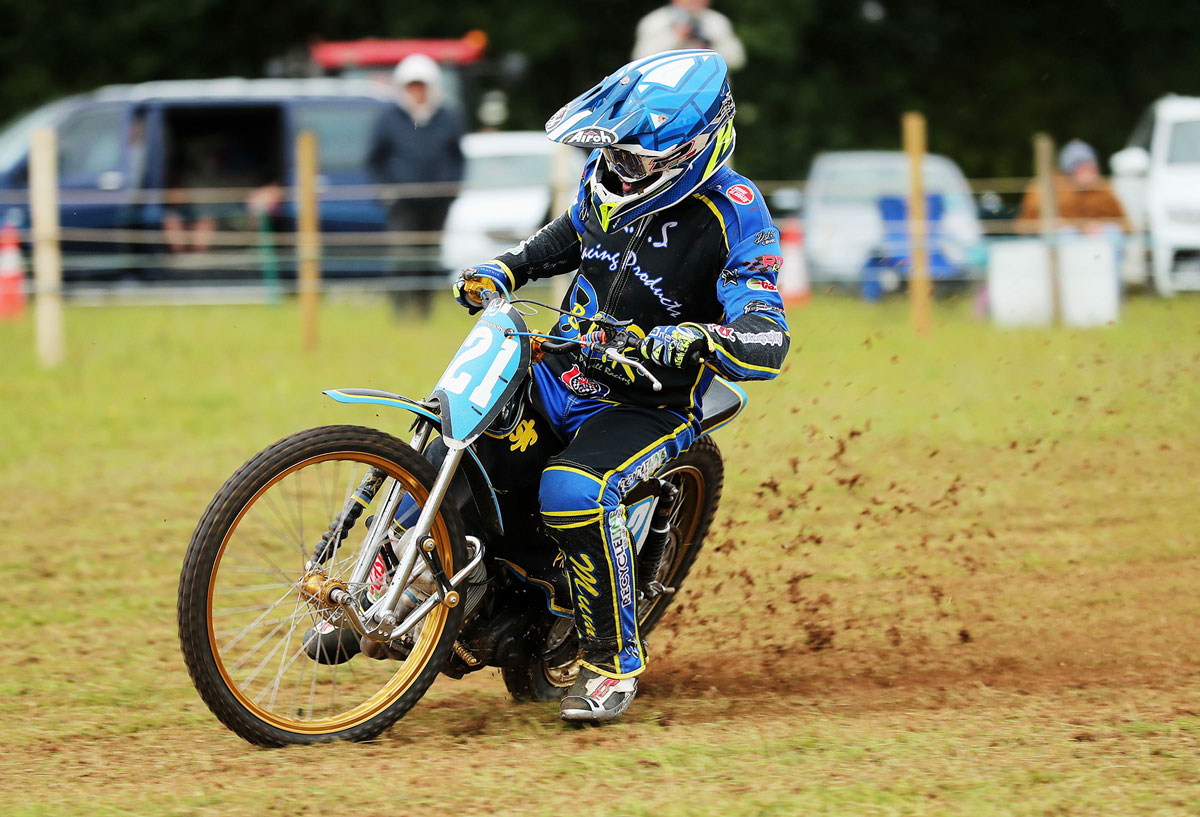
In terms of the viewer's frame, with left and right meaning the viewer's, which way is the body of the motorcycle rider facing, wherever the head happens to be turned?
facing the viewer and to the left of the viewer

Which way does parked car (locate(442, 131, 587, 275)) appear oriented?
toward the camera

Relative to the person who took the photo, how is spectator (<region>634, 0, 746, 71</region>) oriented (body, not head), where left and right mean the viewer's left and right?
facing the viewer

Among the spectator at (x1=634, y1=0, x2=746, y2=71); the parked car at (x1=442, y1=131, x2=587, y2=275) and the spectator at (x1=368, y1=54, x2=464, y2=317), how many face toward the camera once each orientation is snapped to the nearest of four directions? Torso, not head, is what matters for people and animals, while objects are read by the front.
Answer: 3

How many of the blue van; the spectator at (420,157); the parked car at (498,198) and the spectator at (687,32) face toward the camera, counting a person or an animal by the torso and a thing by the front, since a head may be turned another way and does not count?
3

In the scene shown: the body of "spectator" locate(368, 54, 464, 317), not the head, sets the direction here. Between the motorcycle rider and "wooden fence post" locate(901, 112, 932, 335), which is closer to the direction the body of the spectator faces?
the motorcycle rider

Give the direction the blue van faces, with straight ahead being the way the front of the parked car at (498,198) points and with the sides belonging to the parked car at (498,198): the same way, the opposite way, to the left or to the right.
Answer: to the right

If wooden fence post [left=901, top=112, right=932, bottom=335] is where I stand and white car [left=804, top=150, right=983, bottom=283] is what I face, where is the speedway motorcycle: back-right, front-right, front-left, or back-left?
back-left

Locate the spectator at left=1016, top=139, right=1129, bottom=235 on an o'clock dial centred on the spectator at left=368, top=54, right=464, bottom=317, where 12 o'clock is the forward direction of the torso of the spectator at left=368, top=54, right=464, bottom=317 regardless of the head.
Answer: the spectator at left=1016, top=139, right=1129, bottom=235 is roughly at 9 o'clock from the spectator at left=368, top=54, right=464, bottom=317.

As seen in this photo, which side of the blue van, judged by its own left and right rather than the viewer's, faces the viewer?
left

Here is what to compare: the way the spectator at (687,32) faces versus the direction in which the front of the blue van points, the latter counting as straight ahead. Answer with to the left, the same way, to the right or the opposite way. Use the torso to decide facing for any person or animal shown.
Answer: to the left

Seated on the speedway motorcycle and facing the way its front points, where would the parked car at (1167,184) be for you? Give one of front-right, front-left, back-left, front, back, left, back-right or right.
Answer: back
